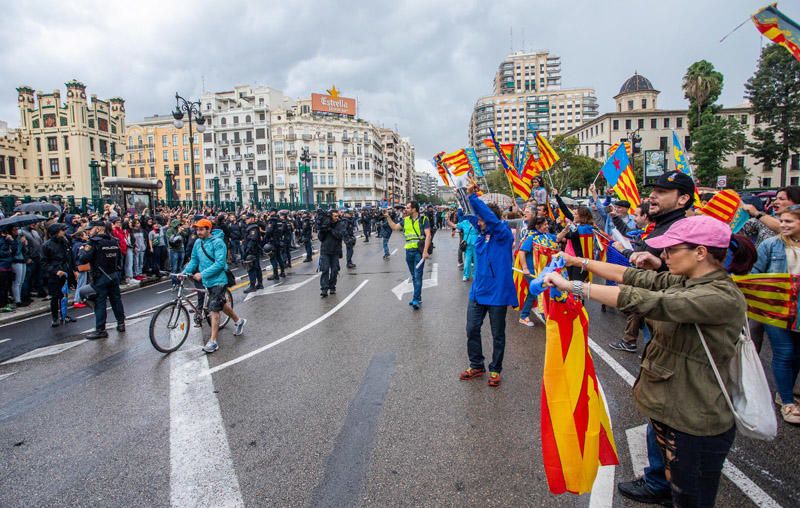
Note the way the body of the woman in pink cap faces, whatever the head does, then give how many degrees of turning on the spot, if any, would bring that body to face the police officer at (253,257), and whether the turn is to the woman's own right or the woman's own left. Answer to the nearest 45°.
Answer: approximately 45° to the woman's own right

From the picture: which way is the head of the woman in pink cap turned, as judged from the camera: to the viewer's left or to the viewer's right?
to the viewer's left

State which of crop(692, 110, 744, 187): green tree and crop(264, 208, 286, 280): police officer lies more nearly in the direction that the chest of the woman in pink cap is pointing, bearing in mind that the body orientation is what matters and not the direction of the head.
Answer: the police officer

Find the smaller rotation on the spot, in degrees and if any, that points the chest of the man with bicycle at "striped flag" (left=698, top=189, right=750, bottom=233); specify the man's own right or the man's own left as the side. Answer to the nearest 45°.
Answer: approximately 90° to the man's own left

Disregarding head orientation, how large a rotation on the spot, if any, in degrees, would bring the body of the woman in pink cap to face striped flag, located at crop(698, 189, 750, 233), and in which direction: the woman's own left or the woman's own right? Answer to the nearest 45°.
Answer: approximately 90° to the woman's own right

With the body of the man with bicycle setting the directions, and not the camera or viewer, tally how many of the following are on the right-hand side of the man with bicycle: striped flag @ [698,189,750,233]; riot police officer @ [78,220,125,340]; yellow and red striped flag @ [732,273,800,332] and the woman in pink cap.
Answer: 1

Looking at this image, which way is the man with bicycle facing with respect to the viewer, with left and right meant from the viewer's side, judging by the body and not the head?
facing the viewer and to the left of the viewer

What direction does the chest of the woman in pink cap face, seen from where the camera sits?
to the viewer's left
